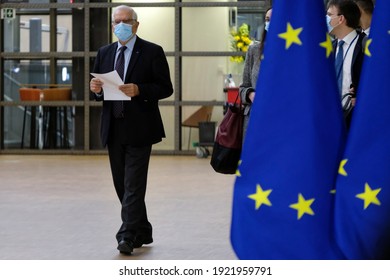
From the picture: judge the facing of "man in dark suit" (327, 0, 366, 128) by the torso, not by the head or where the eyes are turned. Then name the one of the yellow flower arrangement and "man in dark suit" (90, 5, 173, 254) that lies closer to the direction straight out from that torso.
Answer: the man in dark suit

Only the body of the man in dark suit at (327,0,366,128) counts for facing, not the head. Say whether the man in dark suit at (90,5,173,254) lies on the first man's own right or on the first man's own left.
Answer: on the first man's own right

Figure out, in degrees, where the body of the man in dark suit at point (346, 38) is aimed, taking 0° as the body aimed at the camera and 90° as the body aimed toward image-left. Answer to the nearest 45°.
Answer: approximately 45°

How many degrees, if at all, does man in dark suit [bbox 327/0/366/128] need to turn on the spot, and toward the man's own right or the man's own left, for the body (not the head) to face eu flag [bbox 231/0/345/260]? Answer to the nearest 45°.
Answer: approximately 45° to the man's own left
